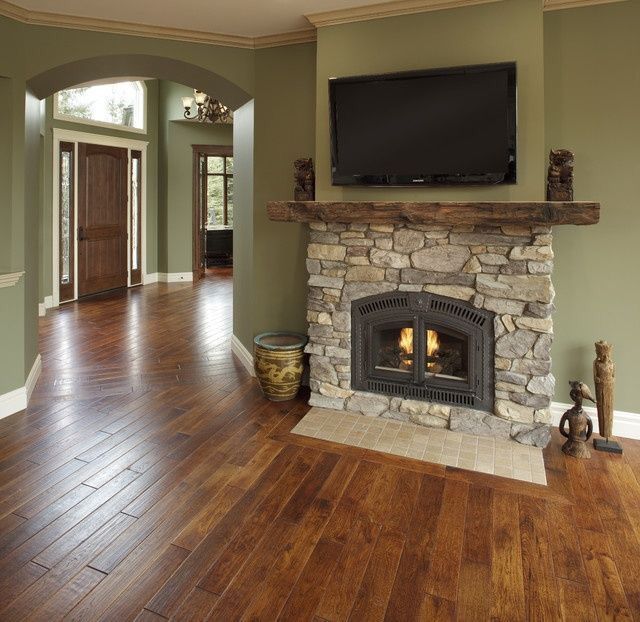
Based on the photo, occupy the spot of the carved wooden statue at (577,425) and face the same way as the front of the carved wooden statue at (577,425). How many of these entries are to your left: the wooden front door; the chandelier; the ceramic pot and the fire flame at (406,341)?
0

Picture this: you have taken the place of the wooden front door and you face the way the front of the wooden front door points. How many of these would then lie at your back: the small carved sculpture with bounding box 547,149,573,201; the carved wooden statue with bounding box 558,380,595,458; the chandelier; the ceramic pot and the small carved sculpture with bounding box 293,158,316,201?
0

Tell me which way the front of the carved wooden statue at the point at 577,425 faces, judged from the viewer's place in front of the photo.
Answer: facing the viewer and to the left of the viewer

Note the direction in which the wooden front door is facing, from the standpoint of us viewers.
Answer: facing the viewer and to the right of the viewer

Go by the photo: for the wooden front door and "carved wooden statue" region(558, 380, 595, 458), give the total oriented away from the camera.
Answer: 0

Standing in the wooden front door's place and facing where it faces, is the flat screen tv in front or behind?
in front

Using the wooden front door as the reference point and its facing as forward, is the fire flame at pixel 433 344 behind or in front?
in front

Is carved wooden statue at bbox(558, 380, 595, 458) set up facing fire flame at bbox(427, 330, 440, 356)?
no
